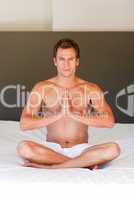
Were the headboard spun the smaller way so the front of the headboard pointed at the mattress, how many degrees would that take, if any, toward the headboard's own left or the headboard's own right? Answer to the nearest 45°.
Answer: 0° — it already faces it

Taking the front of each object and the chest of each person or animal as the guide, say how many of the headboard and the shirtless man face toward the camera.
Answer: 2

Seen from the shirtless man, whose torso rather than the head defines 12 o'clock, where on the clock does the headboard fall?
The headboard is roughly at 6 o'clock from the shirtless man.

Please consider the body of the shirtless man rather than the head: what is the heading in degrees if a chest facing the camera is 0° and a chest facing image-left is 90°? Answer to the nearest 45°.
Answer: approximately 0°

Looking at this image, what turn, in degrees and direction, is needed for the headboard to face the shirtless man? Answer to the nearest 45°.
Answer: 0° — it already faces them
